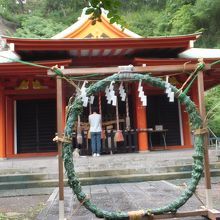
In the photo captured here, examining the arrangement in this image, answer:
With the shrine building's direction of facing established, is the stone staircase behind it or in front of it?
in front

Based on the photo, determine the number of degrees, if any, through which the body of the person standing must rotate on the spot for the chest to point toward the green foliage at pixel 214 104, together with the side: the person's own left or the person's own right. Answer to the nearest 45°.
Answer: approximately 45° to the person's own right

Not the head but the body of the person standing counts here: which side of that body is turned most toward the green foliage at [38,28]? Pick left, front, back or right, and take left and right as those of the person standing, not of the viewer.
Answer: front

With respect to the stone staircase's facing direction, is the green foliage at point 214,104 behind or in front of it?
behind

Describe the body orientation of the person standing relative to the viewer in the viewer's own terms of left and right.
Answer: facing away from the viewer

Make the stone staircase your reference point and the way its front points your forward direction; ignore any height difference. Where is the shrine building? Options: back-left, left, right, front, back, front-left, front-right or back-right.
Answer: back

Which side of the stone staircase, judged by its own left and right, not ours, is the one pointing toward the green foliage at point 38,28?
back

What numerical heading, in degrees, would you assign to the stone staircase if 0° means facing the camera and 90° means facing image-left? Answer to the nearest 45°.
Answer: approximately 0°

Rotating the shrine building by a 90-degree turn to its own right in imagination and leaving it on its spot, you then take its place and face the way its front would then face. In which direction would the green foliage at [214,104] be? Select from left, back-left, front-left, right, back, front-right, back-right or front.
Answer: back-right

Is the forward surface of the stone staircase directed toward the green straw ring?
yes

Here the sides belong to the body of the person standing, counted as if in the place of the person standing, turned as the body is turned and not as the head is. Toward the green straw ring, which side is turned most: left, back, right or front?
back
